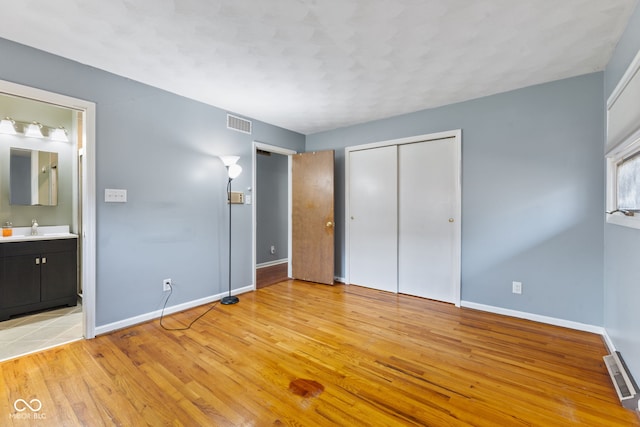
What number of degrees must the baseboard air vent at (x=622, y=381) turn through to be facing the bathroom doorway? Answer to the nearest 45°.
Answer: approximately 45° to its left

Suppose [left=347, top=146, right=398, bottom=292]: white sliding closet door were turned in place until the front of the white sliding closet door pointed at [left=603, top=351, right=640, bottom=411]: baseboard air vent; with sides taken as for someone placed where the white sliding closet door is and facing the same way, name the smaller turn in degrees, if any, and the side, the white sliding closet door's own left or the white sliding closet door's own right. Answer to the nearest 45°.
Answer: approximately 90° to the white sliding closet door's own left

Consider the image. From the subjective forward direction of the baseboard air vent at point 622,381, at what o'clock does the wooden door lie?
The wooden door is roughly at 12 o'clock from the baseboard air vent.

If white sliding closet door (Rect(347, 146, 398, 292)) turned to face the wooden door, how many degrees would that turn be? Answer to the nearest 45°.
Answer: approximately 45° to its right

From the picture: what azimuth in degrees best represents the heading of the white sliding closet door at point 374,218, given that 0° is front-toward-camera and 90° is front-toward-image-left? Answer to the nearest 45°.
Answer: approximately 45°

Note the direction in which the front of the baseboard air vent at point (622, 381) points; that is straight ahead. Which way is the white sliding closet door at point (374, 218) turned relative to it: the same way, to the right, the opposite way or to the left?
to the left

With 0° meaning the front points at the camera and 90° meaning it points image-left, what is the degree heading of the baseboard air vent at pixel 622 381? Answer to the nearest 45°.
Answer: approximately 90°

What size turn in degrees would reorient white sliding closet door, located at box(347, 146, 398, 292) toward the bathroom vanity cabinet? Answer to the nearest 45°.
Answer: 0° — it already faces it
